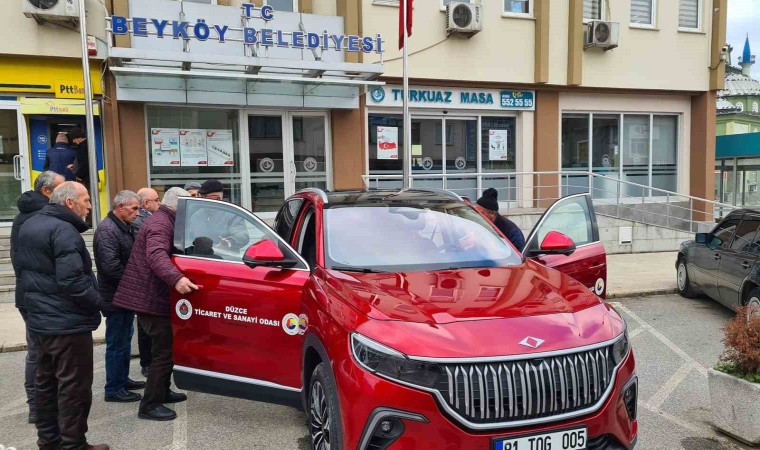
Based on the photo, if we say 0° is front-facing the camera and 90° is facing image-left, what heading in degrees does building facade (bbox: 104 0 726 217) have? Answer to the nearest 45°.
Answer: approximately 0°

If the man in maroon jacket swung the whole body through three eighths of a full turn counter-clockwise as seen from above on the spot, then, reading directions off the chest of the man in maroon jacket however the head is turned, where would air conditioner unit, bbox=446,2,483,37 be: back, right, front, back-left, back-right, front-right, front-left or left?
right

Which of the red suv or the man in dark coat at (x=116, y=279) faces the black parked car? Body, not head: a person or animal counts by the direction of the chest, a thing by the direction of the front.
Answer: the man in dark coat

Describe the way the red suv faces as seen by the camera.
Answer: facing the viewer and to the right of the viewer

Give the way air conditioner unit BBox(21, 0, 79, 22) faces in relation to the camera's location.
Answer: facing the viewer

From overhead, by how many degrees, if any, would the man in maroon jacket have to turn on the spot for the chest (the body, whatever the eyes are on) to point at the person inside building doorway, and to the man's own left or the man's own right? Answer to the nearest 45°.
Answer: approximately 90° to the man's own left

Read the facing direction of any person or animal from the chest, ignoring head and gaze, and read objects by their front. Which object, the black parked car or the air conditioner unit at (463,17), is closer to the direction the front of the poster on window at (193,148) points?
the black parked car

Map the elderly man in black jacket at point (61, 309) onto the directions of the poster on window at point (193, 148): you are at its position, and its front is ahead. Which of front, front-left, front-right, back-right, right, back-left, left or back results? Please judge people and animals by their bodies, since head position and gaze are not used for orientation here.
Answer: front

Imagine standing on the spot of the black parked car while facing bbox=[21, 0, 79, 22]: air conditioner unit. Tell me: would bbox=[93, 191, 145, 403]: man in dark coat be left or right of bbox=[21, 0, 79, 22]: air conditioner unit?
left

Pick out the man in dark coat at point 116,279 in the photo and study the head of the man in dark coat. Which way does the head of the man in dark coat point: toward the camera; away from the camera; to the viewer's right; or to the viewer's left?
to the viewer's right

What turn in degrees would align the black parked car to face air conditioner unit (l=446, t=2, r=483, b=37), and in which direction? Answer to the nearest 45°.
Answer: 0° — it already faces it

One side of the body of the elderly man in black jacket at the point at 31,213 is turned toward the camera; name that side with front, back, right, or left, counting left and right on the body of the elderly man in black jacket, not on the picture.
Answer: right

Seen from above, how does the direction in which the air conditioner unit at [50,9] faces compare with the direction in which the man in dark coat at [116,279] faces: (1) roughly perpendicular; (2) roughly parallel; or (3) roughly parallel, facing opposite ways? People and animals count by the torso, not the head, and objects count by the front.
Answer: roughly perpendicular

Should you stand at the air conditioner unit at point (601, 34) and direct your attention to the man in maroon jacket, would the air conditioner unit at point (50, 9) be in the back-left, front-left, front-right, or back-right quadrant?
front-right

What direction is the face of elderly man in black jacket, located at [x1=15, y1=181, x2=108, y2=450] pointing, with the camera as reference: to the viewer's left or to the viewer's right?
to the viewer's right

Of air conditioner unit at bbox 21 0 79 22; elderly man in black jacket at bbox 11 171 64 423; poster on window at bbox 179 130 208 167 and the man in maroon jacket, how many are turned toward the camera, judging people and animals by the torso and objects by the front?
2

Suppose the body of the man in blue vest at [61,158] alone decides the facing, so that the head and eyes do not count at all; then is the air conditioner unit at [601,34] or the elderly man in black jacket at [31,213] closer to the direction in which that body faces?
the air conditioner unit
